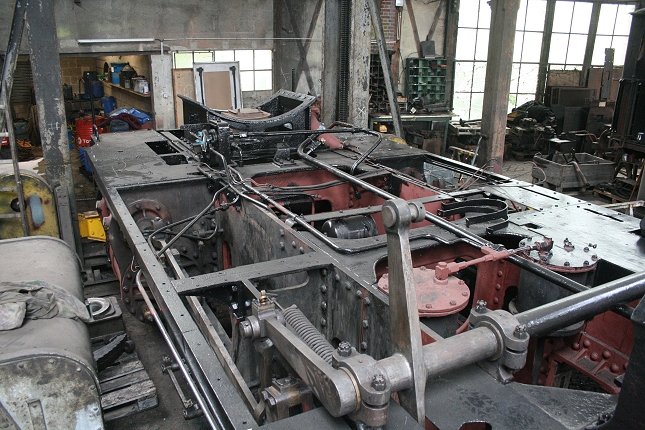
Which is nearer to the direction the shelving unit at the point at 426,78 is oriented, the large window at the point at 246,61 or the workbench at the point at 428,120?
the workbench

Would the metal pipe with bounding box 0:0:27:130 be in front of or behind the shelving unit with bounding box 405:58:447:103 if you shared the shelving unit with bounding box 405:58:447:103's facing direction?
in front

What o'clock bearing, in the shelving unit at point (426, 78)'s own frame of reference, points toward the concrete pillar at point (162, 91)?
The concrete pillar is roughly at 2 o'clock from the shelving unit.

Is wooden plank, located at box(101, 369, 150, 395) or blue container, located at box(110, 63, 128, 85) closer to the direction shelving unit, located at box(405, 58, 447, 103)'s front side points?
the wooden plank

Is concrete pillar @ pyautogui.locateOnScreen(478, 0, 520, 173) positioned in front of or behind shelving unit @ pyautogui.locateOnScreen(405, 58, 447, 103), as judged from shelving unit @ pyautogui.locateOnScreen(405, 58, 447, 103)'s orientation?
in front

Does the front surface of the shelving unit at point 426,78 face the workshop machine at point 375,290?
yes

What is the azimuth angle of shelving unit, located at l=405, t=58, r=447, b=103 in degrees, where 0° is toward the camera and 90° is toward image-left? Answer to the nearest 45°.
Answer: approximately 0°

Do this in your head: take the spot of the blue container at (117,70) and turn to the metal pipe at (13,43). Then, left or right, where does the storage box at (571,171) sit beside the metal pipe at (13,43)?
left

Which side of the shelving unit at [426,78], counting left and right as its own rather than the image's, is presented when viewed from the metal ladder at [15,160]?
front

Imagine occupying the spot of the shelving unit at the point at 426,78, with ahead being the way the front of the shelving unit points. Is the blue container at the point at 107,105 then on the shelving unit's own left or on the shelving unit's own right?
on the shelving unit's own right

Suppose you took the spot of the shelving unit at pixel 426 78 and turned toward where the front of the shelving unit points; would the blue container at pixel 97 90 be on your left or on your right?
on your right

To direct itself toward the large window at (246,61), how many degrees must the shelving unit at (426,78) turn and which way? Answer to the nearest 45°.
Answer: approximately 45° to its right
